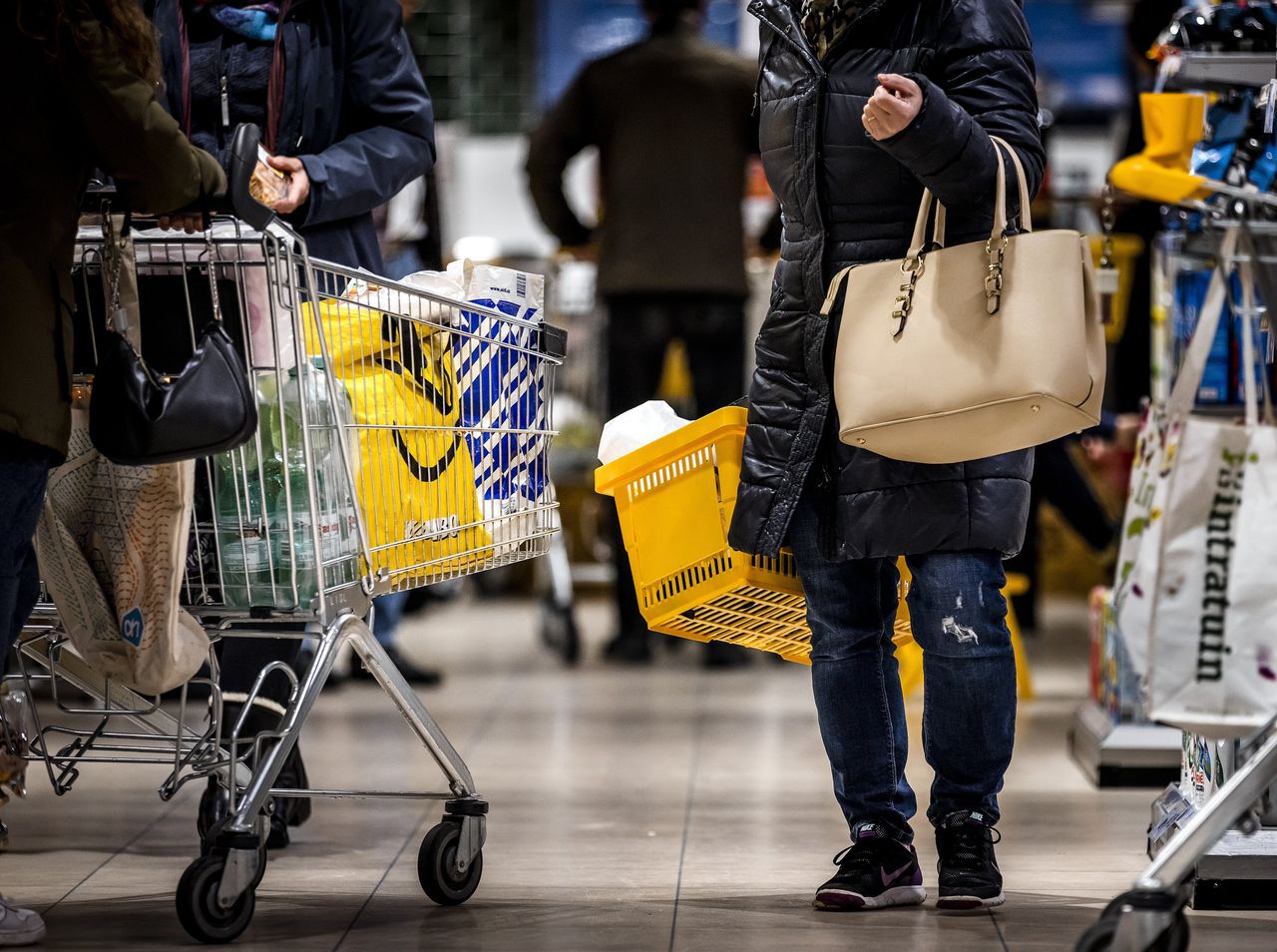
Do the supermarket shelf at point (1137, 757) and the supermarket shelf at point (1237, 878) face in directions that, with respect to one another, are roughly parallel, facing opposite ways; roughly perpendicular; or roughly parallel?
roughly parallel

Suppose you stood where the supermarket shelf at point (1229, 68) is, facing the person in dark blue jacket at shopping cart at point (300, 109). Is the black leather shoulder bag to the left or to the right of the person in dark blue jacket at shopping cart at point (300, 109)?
left

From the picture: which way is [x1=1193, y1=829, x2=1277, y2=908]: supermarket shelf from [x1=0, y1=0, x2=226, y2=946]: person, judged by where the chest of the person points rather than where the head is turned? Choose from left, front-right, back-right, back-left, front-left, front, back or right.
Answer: front

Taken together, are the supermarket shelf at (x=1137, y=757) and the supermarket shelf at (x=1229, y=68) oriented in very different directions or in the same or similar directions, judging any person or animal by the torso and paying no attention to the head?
same or similar directions

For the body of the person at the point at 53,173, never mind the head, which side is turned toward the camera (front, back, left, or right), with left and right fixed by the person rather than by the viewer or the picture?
right
